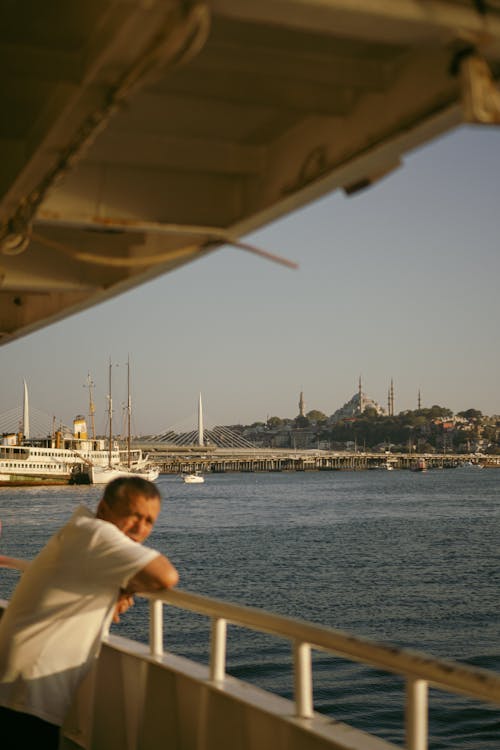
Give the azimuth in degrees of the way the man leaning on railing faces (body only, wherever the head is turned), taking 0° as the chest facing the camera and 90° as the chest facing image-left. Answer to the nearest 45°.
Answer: approximately 270°
